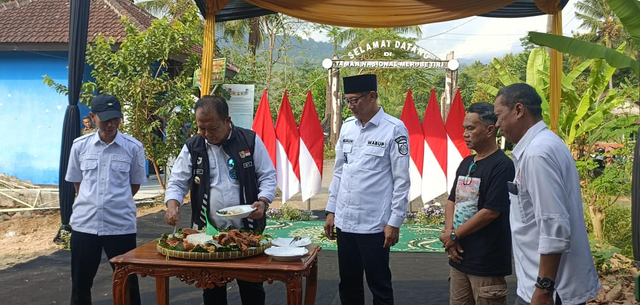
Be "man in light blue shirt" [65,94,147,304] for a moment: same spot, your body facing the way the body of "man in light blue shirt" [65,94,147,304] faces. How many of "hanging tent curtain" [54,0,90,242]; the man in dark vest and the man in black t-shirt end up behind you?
1

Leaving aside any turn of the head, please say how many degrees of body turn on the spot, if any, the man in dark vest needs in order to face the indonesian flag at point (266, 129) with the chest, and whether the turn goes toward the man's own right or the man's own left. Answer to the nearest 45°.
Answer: approximately 180°

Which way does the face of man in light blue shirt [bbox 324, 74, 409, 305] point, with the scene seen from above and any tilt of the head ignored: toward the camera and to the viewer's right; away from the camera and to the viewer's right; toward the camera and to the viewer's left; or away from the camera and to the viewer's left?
toward the camera and to the viewer's left

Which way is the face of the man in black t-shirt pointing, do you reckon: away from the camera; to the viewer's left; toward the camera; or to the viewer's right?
to the viewer's left

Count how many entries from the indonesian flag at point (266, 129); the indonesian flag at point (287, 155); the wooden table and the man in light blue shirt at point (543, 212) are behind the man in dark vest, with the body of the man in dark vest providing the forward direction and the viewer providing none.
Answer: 2

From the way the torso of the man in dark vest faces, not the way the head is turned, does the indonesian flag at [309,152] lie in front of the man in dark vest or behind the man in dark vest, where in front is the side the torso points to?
behind

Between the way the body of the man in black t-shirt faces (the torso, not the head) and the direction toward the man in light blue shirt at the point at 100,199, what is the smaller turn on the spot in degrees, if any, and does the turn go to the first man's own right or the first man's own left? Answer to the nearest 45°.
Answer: approximately 45° to the first man's own right

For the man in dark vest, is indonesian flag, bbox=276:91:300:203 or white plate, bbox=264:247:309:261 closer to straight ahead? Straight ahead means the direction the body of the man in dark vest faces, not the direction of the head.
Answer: the white plate

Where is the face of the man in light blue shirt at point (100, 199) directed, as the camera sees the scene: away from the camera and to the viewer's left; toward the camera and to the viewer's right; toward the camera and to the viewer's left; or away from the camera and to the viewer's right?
toward the camera and to the viewer's right

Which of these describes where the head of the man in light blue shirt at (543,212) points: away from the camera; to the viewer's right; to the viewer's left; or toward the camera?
to the viewer's left

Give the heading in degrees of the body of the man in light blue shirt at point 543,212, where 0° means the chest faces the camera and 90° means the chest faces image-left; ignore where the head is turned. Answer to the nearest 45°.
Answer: approximately 90°
